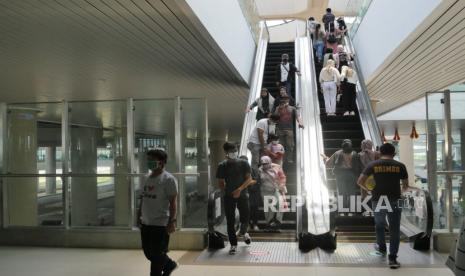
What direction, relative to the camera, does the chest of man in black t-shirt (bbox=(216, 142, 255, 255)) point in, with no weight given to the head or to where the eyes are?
toward the camera

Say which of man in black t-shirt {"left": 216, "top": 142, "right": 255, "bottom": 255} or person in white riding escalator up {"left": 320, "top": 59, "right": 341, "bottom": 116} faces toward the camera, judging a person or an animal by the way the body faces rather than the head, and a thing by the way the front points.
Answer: the man in black t-shirt

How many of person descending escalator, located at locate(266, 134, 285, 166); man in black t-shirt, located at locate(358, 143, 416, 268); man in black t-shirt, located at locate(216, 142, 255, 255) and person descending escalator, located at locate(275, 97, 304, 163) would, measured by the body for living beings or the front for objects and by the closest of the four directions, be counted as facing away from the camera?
1

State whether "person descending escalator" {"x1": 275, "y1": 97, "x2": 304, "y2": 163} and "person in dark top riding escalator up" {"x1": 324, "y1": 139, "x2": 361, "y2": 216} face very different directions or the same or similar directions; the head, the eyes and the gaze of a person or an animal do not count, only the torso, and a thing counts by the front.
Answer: very different directions

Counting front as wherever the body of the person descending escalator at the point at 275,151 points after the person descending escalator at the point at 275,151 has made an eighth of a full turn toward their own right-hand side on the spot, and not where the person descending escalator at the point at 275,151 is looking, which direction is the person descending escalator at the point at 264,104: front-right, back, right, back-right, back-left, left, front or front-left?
back-right

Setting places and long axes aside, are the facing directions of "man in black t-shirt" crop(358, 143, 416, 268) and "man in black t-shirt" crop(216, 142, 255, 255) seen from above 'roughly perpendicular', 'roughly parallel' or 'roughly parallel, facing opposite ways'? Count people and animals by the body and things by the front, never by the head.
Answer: roughly parallel, facing opposite ways

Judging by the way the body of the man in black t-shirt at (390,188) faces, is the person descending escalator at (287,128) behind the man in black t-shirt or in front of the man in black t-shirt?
in front

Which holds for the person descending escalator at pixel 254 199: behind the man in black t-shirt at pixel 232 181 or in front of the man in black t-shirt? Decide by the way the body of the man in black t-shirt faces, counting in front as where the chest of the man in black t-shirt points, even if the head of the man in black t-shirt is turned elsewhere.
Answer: behind

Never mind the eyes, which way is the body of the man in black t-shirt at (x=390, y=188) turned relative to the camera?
away from the camera

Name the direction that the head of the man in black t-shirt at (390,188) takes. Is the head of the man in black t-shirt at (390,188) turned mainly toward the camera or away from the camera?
away from the camera

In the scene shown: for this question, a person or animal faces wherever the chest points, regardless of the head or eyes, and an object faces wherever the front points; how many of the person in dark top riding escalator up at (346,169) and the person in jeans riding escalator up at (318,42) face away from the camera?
2

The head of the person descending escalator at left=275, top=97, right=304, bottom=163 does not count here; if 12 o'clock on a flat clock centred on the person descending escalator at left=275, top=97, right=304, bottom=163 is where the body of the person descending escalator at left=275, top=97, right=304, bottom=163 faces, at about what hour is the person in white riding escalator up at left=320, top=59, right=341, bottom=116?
the person in white riding escalator up at left=320, top=59, right=341, bottom=116 is roughly at 7 o'clock from the person descending escalator at left=275, top=97, right=304, bottom=163.

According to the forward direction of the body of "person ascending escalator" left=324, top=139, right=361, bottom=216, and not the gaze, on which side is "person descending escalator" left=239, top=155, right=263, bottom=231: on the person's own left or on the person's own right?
on the person's own left

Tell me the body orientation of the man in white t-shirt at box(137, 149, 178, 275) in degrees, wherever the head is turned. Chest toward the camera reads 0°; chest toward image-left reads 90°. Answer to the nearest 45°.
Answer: approximately 45°

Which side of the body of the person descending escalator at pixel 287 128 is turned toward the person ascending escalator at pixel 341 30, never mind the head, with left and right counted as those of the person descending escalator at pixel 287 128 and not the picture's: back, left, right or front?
back

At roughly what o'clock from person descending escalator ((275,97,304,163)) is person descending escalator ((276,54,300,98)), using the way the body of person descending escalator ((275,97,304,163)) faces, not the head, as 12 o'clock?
person descending escalator ((276,54,300,98)) is roughly at 6 o'clock from person descending escalator ((275,97,304,163)).
